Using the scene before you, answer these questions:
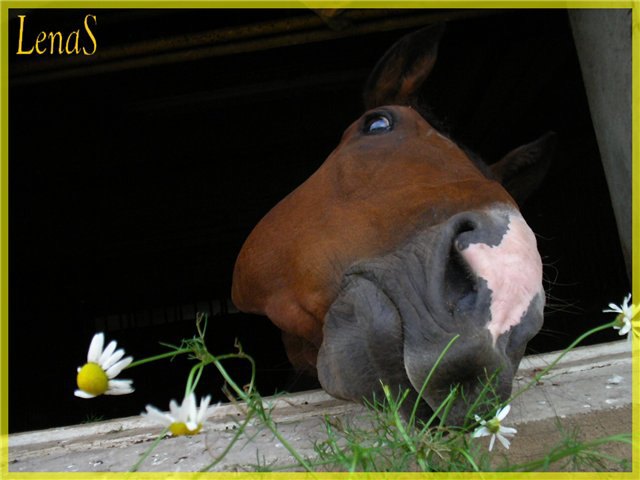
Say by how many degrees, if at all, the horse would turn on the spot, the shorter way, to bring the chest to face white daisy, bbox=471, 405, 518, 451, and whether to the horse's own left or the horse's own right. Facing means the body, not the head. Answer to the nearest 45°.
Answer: approximately 45° to the horse's own right

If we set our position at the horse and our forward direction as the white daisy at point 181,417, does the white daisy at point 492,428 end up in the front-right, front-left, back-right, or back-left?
front-left

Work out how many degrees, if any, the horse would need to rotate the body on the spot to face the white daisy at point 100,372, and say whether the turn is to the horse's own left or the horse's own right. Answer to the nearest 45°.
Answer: approximately 90° to the horse's own right

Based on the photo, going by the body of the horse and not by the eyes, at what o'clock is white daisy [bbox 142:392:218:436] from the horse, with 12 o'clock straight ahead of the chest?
The white daisy is roughly at 2 o'clock from the horse.
